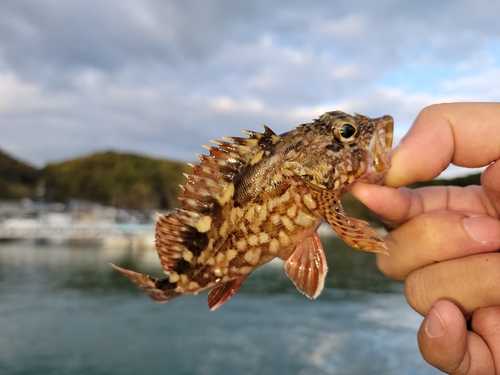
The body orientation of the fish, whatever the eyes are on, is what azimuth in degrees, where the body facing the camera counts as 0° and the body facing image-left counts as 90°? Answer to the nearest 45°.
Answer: approximately 270°
